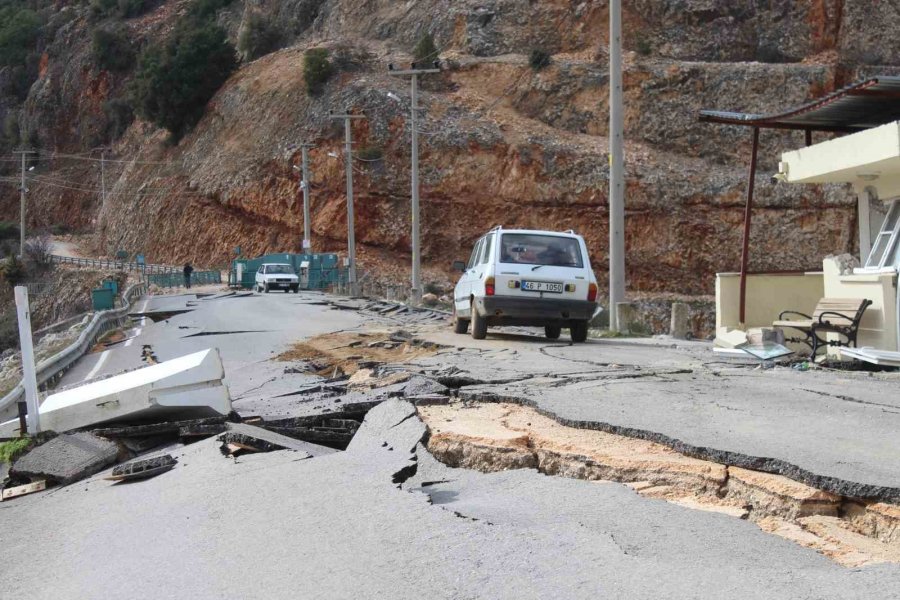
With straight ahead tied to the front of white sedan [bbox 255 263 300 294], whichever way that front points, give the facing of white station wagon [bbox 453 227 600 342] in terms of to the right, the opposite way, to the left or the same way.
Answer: the opposite way

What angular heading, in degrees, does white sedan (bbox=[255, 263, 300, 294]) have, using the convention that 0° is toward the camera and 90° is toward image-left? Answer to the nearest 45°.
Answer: approximately 0°

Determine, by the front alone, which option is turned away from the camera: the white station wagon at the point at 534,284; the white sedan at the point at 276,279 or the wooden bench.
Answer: the white station wagon at the point at 534,284

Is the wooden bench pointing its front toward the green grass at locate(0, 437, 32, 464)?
yes

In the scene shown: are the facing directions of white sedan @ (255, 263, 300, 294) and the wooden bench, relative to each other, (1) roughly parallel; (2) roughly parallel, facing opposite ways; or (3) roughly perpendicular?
roughly perpendicular

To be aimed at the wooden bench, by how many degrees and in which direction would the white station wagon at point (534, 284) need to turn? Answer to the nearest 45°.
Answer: approximately 135° to its right

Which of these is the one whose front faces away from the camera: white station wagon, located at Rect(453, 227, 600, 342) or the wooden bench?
the white station wagon

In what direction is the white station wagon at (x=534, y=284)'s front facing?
away from the camera

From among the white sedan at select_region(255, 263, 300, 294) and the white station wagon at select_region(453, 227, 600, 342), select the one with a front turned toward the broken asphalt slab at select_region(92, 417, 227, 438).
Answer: the white sedan at select_region(255, 263, 300, 294)

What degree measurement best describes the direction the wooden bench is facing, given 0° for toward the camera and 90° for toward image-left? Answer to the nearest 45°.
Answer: approximately 45°

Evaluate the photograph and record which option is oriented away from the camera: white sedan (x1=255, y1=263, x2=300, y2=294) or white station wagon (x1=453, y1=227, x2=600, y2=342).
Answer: white station wagon (x1=453, y1=227, x2=600, y2=342)

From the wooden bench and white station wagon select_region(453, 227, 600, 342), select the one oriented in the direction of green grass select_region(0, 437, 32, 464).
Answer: the wooden bench
